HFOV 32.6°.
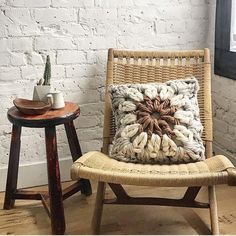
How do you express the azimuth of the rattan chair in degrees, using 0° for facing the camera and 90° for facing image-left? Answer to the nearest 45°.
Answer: approximately 0°
